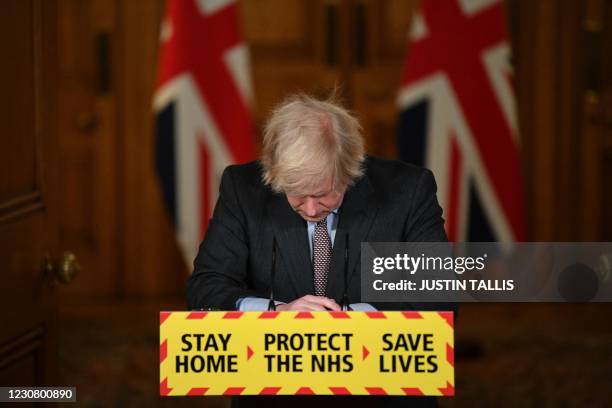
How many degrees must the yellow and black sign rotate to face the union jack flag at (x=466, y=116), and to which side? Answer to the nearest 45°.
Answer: approximately 180°

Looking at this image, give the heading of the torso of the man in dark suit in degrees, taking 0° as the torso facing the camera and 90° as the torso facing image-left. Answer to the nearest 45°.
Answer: approximately 0°

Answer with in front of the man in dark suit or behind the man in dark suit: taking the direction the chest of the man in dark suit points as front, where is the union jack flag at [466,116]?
behind

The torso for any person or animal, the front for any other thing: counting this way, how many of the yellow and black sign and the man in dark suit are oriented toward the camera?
2

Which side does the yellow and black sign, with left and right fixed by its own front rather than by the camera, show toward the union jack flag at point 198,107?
back

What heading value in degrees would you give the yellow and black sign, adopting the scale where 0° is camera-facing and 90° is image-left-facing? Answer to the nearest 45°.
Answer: approximately 0°
